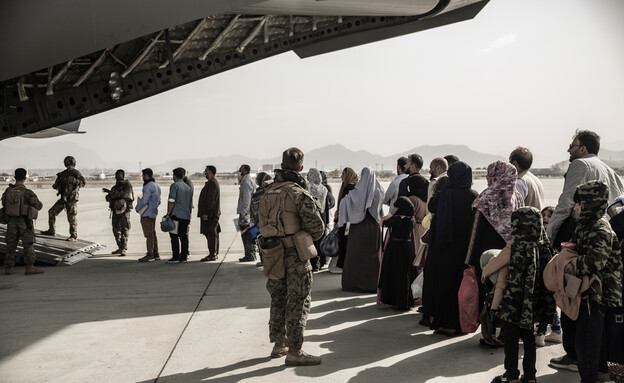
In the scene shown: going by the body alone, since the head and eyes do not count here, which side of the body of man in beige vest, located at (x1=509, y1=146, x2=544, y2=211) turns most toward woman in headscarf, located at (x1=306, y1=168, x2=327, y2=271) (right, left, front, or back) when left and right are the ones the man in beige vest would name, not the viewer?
front

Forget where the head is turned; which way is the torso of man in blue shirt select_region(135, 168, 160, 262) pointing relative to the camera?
to the viewer's left

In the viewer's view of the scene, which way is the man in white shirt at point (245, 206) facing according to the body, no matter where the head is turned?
to the viewer's left

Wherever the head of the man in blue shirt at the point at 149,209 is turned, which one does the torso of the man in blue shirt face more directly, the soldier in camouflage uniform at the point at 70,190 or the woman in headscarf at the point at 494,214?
the soldier in camouflage uniform

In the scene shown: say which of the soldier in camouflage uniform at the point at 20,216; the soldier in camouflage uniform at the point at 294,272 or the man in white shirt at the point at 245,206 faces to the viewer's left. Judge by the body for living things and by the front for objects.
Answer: the man in white shirt

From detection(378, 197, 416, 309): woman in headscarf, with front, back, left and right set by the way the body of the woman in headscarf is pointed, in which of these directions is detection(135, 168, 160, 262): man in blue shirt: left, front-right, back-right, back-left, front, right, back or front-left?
front

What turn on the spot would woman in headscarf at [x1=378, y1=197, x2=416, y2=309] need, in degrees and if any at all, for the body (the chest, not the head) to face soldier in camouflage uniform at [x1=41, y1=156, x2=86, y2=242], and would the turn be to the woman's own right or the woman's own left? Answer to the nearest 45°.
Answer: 0° — they already face them

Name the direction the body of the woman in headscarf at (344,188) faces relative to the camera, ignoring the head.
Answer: to the viewer's left

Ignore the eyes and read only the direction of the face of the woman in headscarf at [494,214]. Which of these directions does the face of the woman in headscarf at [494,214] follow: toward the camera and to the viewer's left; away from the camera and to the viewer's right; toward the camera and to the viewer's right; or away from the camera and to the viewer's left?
away from the camera and to the viewer's left

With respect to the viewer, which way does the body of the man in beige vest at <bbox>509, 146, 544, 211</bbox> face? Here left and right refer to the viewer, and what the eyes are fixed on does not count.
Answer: facing away from the viewer and to the left of the viewer

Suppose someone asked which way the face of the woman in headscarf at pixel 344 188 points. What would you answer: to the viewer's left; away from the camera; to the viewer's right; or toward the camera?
to the viewer's left

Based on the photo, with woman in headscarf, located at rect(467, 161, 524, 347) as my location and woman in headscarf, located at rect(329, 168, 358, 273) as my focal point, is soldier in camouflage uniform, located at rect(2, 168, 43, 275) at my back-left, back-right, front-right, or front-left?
front-left

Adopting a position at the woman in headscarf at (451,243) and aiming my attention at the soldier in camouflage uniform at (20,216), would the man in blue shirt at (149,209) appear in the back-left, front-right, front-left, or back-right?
front-right

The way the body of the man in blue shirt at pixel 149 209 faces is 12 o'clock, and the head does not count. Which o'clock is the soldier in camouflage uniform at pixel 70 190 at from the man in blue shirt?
The soldier in camouflage uniform is roughly at 2 o'clock from the man in blue shirt.

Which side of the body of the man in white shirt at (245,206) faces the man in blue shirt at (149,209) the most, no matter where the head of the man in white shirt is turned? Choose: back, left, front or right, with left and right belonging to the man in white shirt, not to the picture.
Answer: front

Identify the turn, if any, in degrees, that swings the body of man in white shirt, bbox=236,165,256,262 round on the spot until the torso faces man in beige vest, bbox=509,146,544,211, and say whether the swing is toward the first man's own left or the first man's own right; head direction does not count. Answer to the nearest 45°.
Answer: approximately 135° to the first man's own left

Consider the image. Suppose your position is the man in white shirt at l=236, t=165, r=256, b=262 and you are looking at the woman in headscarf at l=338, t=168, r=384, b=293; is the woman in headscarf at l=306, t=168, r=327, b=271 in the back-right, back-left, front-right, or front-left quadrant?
front-left
